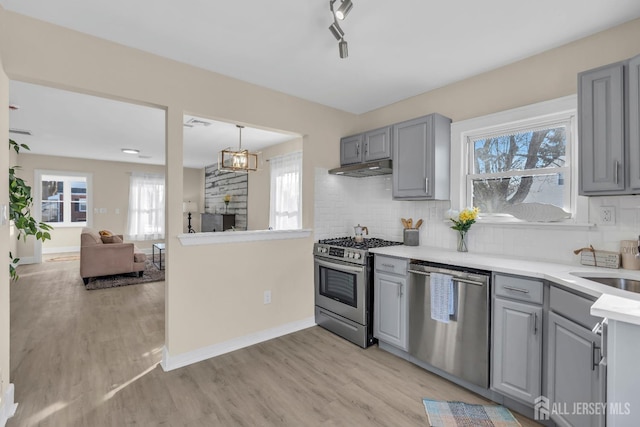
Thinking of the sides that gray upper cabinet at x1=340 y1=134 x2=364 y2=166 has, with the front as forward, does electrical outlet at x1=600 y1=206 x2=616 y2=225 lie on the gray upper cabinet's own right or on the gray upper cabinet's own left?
on the gray upper cabinet's own left

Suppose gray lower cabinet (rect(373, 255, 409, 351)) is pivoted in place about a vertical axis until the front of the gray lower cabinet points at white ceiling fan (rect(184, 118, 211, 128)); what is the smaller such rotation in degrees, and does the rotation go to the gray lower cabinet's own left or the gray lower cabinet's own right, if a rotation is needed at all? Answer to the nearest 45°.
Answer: approximately 45° to the gray lower cabinet's own right

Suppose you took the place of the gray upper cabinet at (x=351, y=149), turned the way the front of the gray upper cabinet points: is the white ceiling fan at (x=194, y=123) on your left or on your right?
on your right

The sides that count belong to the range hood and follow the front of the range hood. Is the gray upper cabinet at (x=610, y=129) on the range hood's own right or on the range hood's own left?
on the range hood's own left

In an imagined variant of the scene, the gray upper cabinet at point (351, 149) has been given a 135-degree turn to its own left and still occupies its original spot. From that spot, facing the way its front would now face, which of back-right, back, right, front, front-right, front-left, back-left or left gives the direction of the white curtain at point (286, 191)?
back-left

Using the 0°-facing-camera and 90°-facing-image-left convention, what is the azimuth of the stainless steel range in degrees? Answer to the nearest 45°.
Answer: approximately 45°

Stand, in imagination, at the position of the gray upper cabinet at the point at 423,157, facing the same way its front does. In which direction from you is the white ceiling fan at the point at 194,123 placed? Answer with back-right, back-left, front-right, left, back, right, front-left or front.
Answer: front-right

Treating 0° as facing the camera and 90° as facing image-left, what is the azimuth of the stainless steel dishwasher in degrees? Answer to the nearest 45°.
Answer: approximately 45°

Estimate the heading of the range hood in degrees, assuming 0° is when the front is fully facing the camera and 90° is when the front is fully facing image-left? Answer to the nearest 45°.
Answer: approximately 45°
